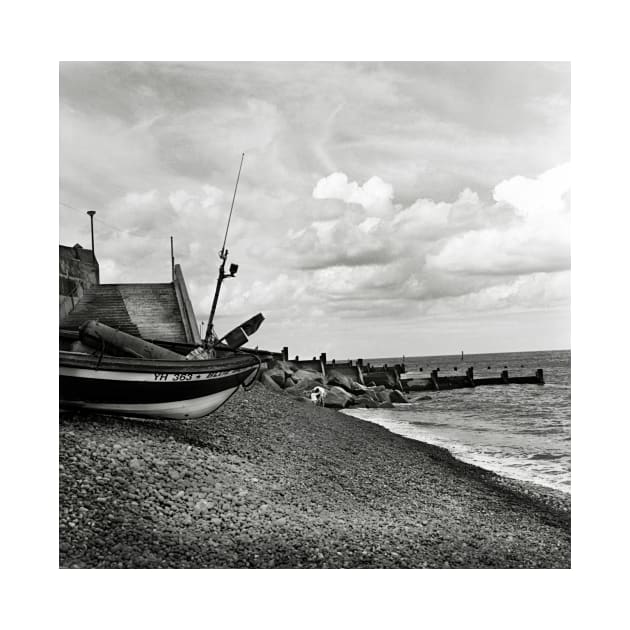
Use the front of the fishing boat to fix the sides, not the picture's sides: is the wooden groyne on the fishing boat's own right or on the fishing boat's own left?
on the fishing boat's own left

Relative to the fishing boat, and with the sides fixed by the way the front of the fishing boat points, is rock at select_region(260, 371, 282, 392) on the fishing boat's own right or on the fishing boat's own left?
on the fishing boat's own left

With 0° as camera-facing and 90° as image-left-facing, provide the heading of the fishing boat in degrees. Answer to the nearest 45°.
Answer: approximately 270°
